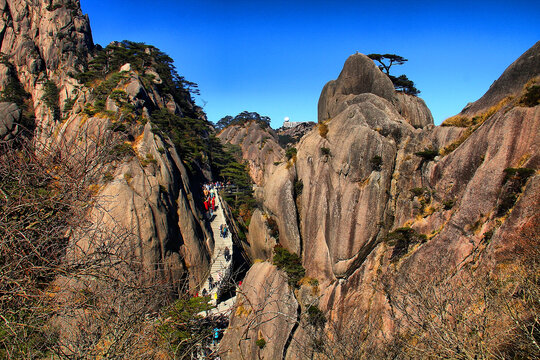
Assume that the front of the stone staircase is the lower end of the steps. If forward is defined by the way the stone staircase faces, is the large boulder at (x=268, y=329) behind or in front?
in front

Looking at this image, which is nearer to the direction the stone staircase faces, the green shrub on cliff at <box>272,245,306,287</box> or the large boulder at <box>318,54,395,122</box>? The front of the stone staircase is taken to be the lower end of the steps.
the green shrub on cliff

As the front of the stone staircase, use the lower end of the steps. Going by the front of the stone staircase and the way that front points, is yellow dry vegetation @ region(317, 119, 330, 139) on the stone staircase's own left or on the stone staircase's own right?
on the stone staircase's own left

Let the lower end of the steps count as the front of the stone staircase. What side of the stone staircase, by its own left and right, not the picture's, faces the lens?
front

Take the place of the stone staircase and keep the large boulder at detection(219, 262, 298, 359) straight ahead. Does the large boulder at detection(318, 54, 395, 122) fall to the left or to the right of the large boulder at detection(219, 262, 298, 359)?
left

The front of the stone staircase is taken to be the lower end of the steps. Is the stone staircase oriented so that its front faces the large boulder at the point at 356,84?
no

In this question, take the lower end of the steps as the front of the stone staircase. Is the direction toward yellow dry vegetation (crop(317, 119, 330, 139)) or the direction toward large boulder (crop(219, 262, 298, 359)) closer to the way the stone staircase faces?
the large boulder
